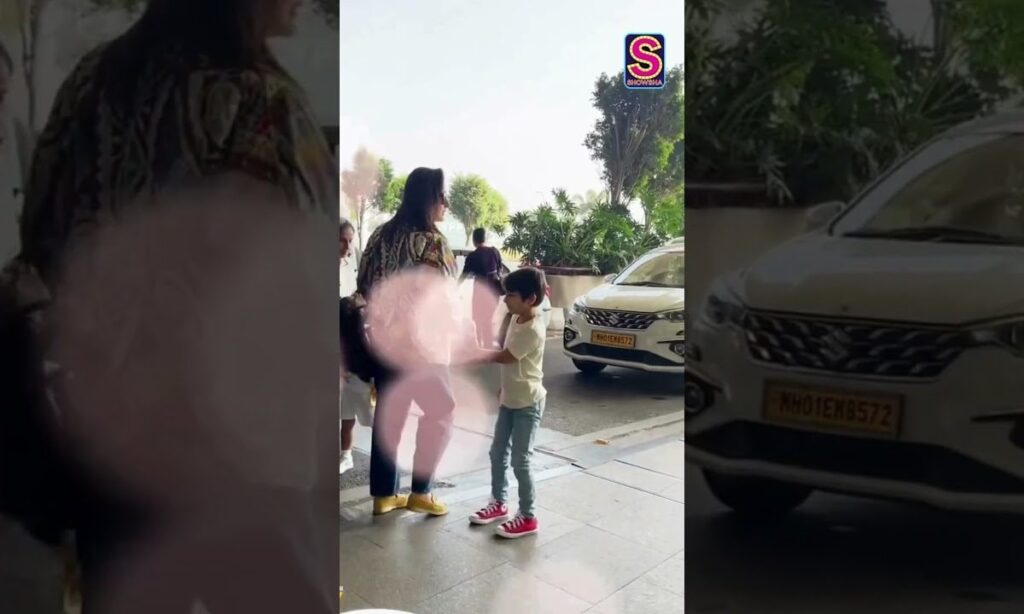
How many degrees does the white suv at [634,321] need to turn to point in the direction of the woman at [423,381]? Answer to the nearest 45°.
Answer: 0° — it already faces them

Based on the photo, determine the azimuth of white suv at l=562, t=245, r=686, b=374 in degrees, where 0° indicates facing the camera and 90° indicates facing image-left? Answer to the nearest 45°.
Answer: approximately 45°
